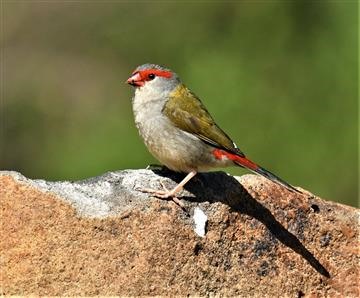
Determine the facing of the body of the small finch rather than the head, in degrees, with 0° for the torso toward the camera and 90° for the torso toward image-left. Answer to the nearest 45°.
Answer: approximately 90°
